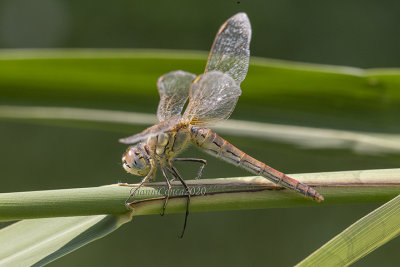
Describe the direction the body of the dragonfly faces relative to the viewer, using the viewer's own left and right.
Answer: facing to the left of the viewer
